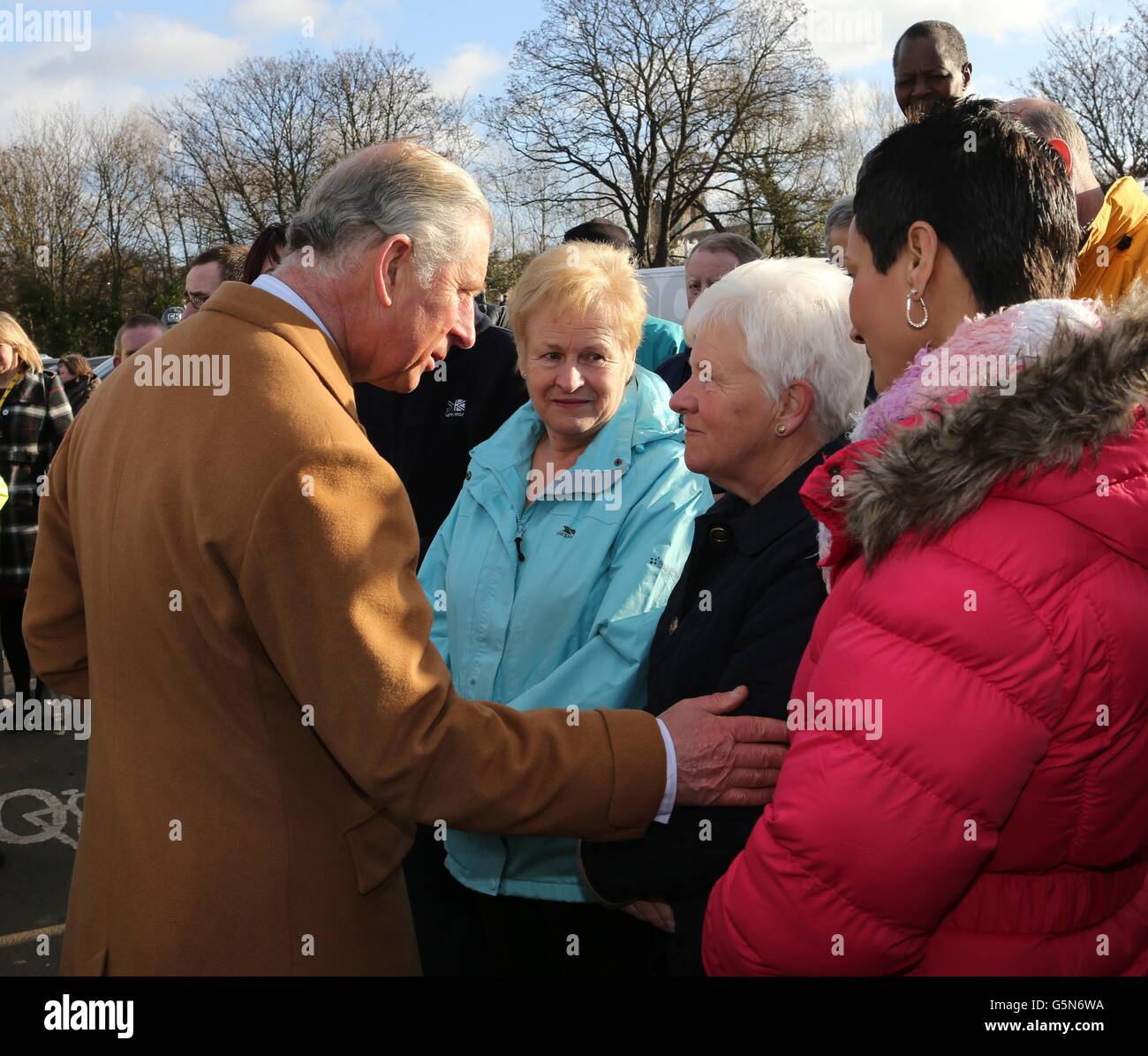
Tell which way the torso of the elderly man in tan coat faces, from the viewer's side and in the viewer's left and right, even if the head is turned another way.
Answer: facing away from the viewer and to the right of the viewer

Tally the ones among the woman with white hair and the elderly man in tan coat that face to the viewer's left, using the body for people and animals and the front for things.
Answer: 1

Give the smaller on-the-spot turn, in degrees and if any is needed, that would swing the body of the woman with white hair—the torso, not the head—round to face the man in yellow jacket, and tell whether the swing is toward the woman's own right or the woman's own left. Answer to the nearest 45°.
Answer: approximately 135° to the woman's own right

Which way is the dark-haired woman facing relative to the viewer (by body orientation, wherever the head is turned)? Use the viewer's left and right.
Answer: facing away from the viewer and to the left of the viewer

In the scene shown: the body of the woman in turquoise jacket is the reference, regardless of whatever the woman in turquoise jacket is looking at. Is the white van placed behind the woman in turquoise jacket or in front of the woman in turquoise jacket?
behind

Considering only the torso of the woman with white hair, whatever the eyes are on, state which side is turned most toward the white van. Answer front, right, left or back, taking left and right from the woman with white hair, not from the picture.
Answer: right

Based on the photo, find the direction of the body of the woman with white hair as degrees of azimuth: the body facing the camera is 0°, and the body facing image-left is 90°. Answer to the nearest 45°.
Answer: approximately 90°
